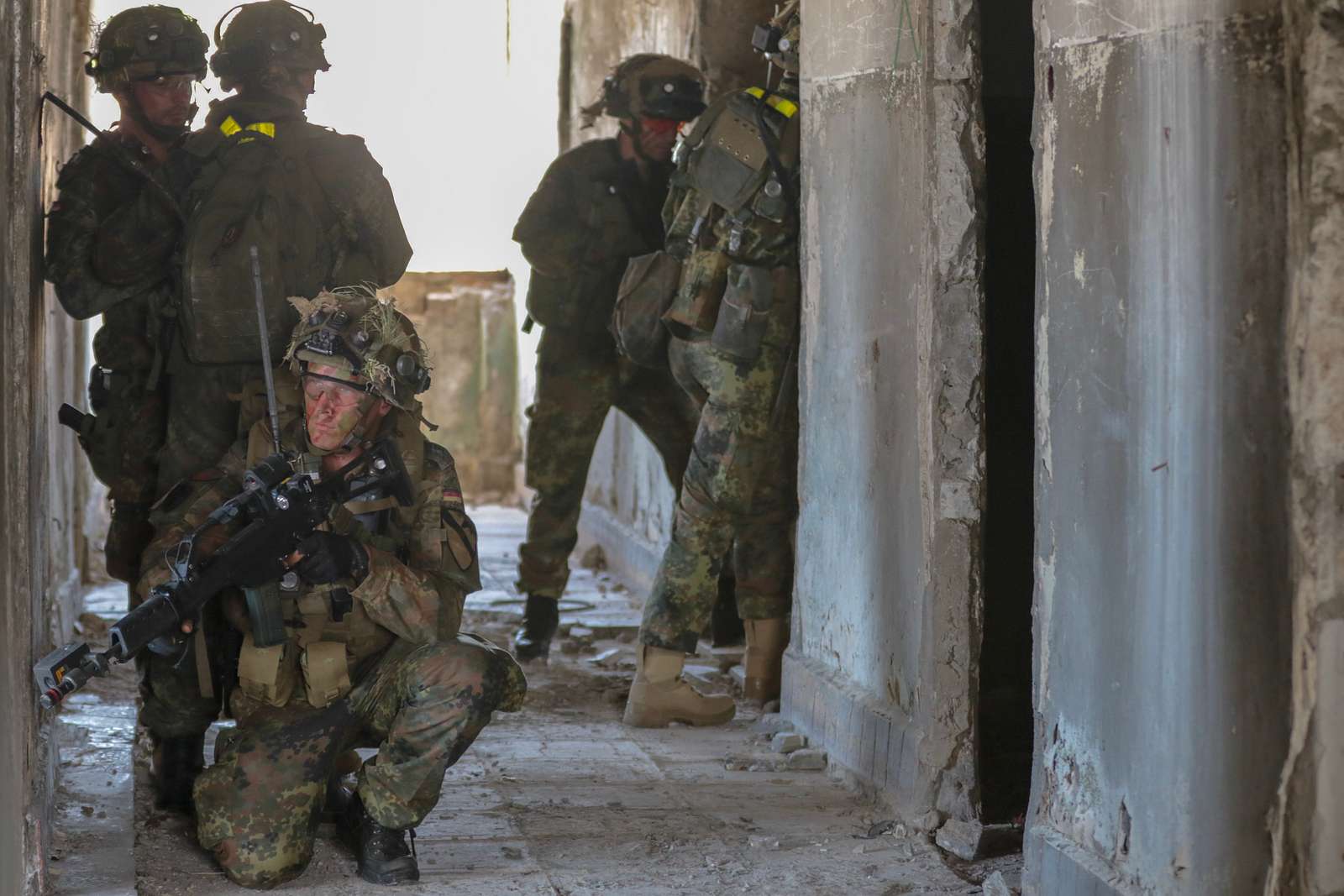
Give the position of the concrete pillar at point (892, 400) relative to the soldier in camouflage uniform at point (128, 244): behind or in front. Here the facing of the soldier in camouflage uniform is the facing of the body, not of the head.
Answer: in front

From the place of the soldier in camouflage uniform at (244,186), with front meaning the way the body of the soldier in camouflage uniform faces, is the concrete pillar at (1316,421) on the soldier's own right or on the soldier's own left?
on the soldier's own right

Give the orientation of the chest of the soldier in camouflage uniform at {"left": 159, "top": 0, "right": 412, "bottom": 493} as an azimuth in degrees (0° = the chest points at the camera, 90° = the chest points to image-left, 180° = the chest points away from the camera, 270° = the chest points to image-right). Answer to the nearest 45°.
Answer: approximately 225°

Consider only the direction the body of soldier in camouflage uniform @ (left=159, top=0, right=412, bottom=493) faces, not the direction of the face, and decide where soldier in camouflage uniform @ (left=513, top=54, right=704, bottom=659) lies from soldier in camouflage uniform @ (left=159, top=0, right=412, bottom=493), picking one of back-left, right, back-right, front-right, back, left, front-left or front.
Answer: front

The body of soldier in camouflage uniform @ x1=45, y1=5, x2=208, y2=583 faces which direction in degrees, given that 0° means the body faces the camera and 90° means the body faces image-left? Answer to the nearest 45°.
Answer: approximately 315°

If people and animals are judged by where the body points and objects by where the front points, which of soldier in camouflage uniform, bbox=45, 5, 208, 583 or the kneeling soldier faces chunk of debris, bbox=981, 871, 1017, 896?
the soldier in camouflage uniform

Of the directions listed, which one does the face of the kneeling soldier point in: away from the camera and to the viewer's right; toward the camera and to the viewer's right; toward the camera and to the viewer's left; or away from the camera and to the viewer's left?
toward the camera and to the viewer's left

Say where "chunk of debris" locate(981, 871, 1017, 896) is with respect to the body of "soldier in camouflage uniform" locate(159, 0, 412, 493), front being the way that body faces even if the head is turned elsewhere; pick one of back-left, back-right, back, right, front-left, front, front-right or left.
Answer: right

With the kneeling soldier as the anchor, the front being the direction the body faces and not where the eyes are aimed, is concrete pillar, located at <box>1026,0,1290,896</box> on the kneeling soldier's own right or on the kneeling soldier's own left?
on the kneeling soldier's own left

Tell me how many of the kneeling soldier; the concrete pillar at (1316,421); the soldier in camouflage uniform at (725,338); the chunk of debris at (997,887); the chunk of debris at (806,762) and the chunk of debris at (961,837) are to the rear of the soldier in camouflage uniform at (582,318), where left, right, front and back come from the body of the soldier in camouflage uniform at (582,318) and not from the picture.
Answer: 0

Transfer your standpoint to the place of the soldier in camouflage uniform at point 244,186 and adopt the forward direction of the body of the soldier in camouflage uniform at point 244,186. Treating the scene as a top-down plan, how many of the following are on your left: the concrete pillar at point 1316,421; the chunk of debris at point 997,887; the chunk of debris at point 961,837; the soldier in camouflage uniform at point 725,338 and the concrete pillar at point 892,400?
0

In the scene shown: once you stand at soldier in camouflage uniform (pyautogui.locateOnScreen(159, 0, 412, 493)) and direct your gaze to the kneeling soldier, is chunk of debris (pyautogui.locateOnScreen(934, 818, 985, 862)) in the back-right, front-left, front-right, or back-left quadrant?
front-left

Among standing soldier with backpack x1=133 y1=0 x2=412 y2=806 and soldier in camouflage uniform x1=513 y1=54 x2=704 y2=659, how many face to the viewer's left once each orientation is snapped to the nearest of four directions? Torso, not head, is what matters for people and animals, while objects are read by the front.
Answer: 0

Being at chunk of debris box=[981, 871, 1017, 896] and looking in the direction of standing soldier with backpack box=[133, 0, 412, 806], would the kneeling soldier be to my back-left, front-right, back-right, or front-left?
front-left

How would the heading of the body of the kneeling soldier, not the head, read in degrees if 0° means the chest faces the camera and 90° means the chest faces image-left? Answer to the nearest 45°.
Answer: approximately 45°

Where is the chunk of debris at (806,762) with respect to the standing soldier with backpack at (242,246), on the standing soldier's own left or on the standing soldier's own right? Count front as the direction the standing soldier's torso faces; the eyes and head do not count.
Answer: on the standing soldier's own right
